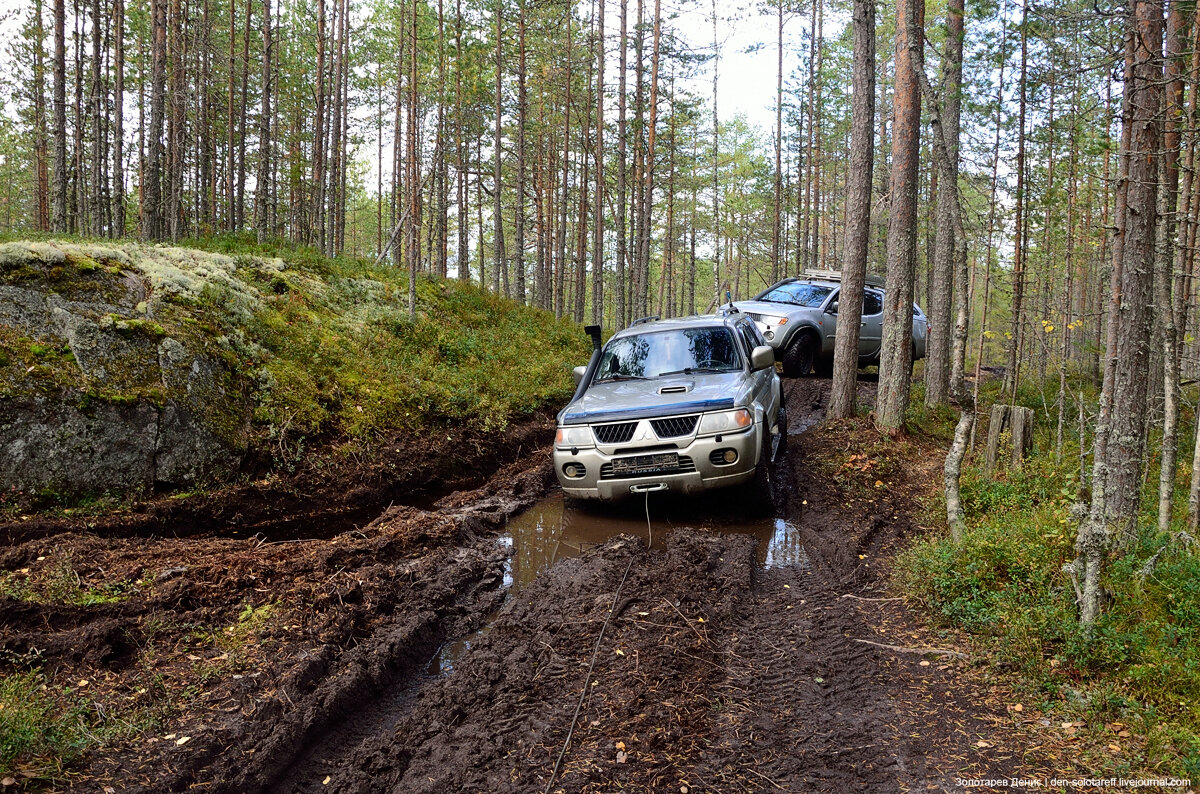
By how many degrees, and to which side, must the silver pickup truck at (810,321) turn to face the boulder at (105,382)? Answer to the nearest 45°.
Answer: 0° — it already faces it

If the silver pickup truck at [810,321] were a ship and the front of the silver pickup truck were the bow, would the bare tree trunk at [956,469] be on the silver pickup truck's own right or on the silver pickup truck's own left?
on the silver pickup truck's own left

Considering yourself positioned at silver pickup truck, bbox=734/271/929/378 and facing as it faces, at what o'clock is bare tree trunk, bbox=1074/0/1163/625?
The bare tree trunk is roughly at 10 o'clock from the silver pickup truck.

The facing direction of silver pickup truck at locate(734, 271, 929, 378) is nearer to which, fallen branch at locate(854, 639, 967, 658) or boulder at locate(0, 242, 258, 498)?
the boulder

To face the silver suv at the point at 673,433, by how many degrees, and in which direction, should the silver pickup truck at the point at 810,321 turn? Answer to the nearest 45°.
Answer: approximately 45° to its left

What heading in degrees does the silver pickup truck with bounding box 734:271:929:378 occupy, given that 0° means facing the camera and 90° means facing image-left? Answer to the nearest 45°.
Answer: approximately 45°

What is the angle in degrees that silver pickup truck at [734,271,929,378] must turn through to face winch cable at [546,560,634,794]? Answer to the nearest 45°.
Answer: approximately 45° to its left

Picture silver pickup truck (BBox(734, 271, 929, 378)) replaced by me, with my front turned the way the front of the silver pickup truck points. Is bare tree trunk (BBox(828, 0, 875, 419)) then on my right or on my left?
on my left

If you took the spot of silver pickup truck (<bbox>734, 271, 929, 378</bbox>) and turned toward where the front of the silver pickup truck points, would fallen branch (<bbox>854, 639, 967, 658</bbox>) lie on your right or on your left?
on your left

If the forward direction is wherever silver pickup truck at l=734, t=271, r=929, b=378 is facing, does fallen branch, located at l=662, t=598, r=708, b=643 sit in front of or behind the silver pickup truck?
in front
